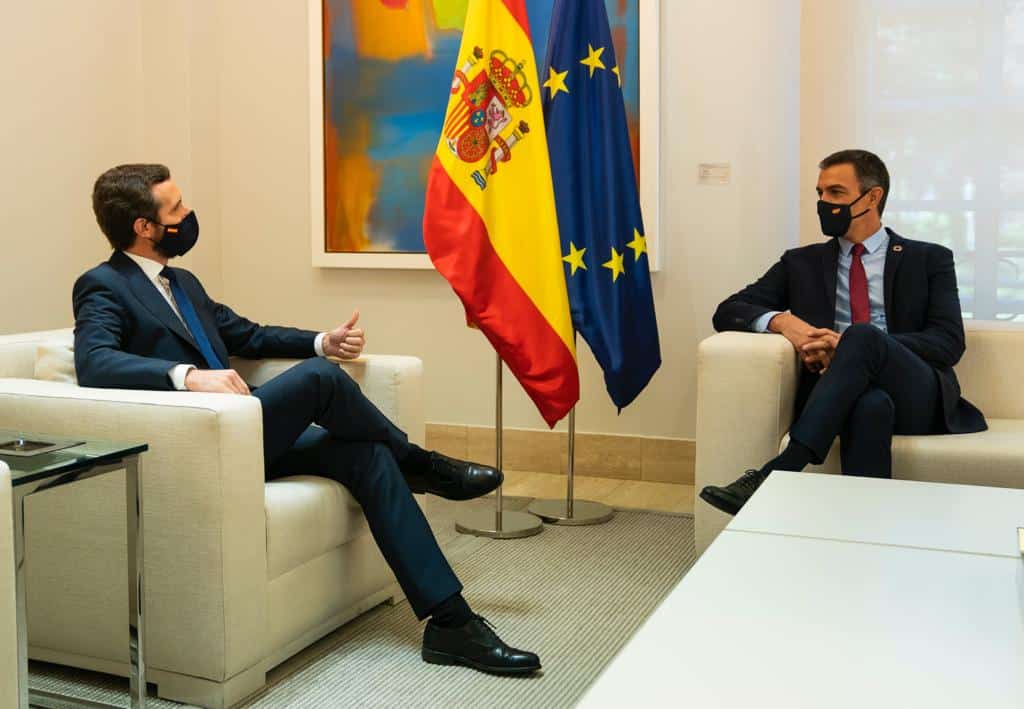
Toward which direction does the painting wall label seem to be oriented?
toward the camera

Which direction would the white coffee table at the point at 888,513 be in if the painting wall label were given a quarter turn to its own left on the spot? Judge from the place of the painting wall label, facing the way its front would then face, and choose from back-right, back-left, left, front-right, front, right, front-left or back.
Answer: right

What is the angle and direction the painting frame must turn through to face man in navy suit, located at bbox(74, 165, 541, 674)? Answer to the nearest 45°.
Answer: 0° — it already faces them

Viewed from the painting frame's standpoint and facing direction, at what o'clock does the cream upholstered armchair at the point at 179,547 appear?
The cream upholstered armchair is roughly at 12 o'clock from the painting frame.

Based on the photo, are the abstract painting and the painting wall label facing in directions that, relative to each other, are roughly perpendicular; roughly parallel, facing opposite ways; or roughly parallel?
roughly parallel

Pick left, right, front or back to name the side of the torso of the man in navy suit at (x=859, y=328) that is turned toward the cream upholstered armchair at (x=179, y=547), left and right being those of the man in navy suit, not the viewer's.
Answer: front

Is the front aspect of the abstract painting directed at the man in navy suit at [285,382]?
yes

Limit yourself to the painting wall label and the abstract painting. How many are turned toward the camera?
2

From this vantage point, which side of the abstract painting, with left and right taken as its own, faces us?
front

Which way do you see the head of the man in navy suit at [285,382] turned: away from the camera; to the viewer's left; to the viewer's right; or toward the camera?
to the viewer's right

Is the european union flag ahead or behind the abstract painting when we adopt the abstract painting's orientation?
ahead

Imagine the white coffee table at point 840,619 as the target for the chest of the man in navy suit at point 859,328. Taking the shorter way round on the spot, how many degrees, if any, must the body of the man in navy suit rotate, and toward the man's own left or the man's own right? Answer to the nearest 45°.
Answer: approximately 45° to the man's own left

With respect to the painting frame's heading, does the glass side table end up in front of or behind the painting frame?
in front

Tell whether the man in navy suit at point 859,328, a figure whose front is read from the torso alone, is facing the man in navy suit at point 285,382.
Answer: yes

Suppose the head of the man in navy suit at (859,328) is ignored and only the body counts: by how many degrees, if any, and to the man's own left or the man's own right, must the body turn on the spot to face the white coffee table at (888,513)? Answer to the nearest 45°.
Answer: approximately 45° to the man's own left
